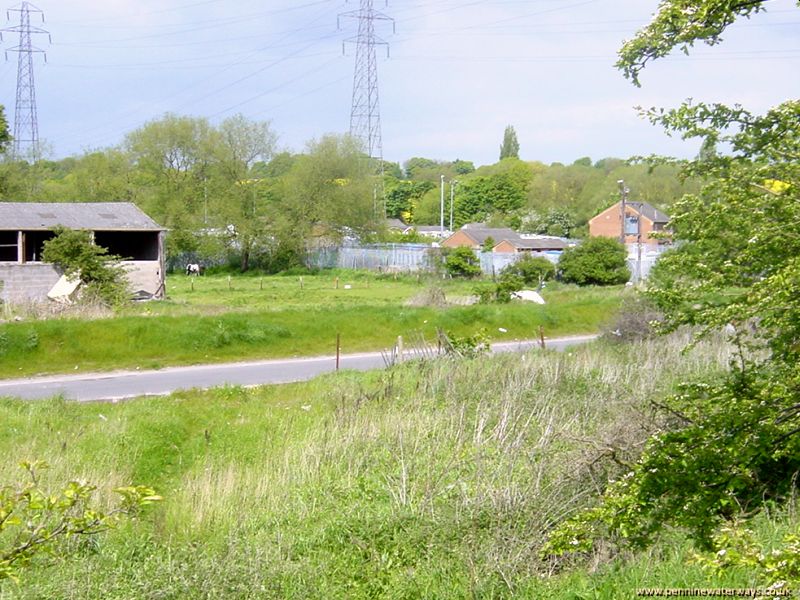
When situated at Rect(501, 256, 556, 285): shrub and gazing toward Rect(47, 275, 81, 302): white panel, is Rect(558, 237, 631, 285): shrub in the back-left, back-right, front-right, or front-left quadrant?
back-left

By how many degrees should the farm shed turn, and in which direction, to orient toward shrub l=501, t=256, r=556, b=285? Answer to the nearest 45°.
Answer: approximately 90° to its left

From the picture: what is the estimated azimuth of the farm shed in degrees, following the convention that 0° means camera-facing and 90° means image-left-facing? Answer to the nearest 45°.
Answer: approximately 0°

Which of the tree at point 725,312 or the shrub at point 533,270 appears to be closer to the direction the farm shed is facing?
the tree

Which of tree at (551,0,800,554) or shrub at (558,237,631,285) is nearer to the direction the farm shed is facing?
the tree

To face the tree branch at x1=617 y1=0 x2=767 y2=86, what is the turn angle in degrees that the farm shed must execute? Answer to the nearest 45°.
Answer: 0° — it already faces it

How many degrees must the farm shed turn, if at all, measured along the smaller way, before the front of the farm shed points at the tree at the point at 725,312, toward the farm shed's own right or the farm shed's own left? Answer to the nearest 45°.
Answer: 0° — it already faces it

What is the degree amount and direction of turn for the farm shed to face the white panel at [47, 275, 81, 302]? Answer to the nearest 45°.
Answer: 0° — it already faces it

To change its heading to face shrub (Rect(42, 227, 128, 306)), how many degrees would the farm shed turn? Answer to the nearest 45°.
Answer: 0° — it already faces it

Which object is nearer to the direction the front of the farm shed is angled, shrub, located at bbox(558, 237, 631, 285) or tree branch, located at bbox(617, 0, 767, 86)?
the tree branch

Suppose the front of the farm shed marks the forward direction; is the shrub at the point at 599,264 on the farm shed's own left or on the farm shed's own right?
on the farm shed's own left
